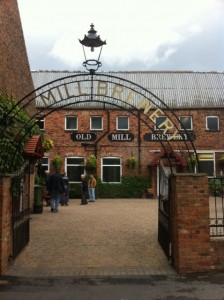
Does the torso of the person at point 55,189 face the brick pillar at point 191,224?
no

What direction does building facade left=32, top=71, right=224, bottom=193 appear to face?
toward the camera

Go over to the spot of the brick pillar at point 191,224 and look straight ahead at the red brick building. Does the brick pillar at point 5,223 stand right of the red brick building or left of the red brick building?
left

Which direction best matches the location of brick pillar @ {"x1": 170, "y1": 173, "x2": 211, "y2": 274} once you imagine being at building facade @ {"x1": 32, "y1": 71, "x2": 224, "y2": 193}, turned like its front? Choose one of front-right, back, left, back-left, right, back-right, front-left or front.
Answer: front

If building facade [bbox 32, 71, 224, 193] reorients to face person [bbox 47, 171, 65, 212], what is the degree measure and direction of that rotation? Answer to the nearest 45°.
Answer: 0° — it already faces them

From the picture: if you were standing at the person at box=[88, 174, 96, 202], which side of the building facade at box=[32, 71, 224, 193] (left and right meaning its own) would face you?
front
